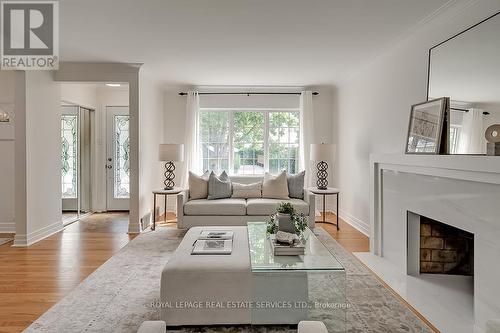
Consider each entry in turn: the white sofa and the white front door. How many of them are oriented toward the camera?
2

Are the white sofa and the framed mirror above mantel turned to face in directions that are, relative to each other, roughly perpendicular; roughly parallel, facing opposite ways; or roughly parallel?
roughly perpendicular

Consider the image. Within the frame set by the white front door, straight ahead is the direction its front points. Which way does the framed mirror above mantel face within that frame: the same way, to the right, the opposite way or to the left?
to the right

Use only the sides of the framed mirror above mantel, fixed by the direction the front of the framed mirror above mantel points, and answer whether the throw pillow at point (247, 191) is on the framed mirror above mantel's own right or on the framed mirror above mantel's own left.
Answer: on the framed mirror above mantel's own right

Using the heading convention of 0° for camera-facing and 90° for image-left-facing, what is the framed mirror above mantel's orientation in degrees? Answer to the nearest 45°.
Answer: approximately 45°

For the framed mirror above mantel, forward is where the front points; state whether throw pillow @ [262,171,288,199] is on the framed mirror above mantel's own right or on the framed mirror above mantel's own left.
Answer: on the framed mirror above mantel's own right

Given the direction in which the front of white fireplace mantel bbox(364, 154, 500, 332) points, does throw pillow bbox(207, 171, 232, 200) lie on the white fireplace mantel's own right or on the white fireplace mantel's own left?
on the white fireplace mantel's own right

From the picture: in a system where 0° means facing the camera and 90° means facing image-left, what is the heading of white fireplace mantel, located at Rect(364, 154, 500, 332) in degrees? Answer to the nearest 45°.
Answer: approximately 45°
